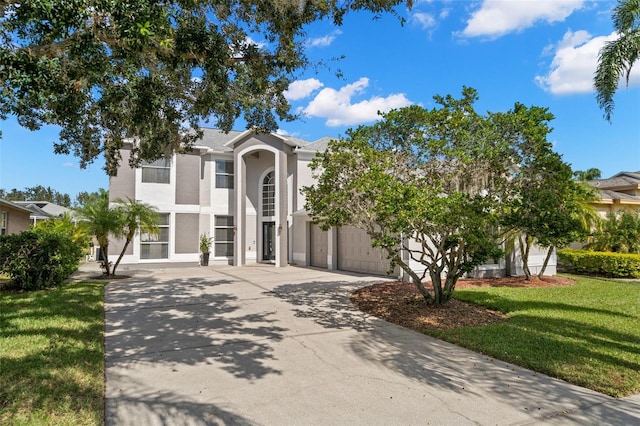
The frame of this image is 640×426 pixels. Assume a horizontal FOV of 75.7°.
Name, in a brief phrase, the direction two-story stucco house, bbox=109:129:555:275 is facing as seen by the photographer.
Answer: facing the viewer

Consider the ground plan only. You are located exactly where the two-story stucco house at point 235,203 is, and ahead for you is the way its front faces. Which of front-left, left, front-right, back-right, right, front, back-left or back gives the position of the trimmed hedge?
left

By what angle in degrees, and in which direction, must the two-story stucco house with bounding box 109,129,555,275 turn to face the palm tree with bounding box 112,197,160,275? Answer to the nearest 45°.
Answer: approximately 45° to its right

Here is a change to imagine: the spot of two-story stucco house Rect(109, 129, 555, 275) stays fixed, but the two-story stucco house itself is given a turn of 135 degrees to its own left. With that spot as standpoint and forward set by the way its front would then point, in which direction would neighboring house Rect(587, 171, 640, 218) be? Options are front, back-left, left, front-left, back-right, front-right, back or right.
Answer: front-right

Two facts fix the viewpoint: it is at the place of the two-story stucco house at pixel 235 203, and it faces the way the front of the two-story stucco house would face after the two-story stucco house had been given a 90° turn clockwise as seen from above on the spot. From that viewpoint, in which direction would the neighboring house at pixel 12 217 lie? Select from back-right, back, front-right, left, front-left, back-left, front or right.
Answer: front
